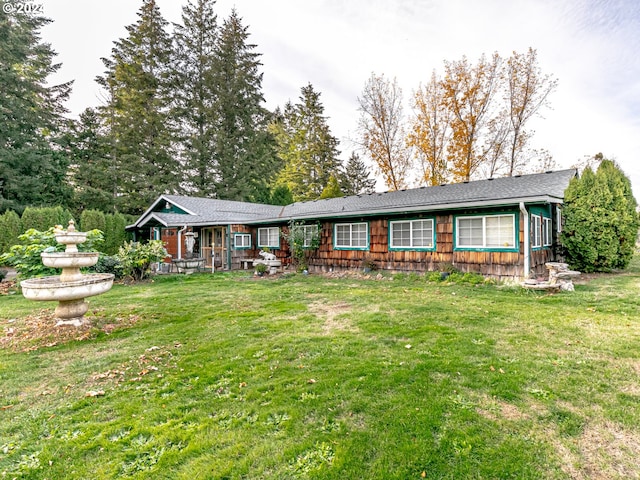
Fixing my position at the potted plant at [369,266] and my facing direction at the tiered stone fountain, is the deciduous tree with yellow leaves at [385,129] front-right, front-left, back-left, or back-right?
back-right

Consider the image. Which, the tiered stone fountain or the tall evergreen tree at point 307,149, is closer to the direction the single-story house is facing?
the tiered stone fountain

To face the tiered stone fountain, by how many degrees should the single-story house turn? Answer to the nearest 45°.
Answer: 0° — it already faces it

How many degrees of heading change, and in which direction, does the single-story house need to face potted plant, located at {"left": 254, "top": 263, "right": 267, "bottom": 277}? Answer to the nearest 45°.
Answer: approximately 45° to its right

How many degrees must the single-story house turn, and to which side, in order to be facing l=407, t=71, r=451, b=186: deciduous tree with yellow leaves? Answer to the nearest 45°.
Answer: approximately 135° to its right

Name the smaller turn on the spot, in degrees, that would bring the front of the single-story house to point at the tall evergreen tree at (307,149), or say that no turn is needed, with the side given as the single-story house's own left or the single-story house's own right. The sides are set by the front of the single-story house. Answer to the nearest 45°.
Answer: approximately 135° to the single-story house's own right

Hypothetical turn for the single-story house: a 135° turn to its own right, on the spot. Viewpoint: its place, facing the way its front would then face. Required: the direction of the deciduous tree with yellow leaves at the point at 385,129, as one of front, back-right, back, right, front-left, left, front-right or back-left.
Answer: front

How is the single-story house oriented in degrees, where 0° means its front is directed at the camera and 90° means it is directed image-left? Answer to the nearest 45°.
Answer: approximately 45°

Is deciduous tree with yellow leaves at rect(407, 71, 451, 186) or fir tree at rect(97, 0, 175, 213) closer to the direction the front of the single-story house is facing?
the fir tree
